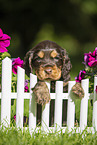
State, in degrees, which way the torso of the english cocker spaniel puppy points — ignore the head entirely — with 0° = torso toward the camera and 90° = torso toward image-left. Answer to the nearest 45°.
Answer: approximately 0°
